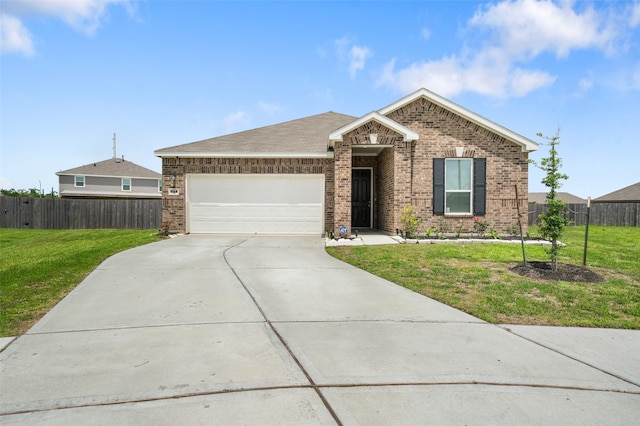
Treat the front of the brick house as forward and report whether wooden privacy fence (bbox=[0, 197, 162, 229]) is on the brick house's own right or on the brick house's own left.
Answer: on the brick house's own right

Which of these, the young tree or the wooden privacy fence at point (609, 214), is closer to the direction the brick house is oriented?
the young tree

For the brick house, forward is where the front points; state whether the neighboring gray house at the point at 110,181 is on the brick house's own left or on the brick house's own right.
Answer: on the brick house's own right

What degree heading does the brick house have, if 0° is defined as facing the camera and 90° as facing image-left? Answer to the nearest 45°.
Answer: approximately 0°

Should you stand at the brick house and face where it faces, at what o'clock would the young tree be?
The young tree is roughly at 11 o'clock from the brick house.

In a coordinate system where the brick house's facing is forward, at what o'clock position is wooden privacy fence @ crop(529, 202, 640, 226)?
The wooden privacy fence is roughly at 8 o'clock from the brick house.
